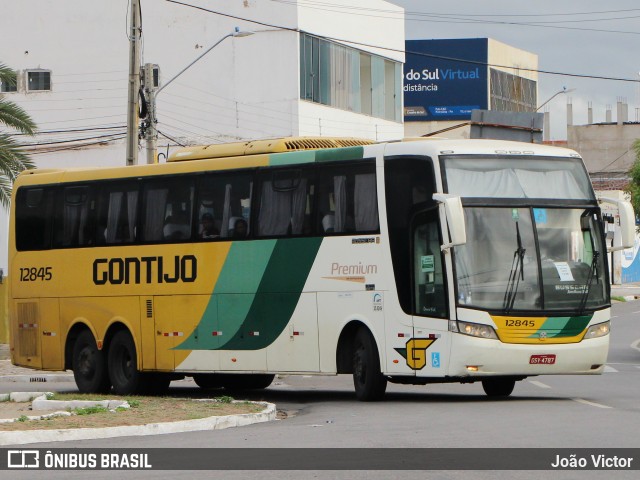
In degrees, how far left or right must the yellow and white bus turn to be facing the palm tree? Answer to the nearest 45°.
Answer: approximately 180°

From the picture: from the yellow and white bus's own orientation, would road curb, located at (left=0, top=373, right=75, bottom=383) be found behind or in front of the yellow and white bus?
behind

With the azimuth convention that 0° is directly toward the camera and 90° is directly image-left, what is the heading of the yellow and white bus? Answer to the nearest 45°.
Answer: approximately 315°

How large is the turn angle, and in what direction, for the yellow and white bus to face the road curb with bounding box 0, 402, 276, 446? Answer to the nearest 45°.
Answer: approximately 90° to its right
